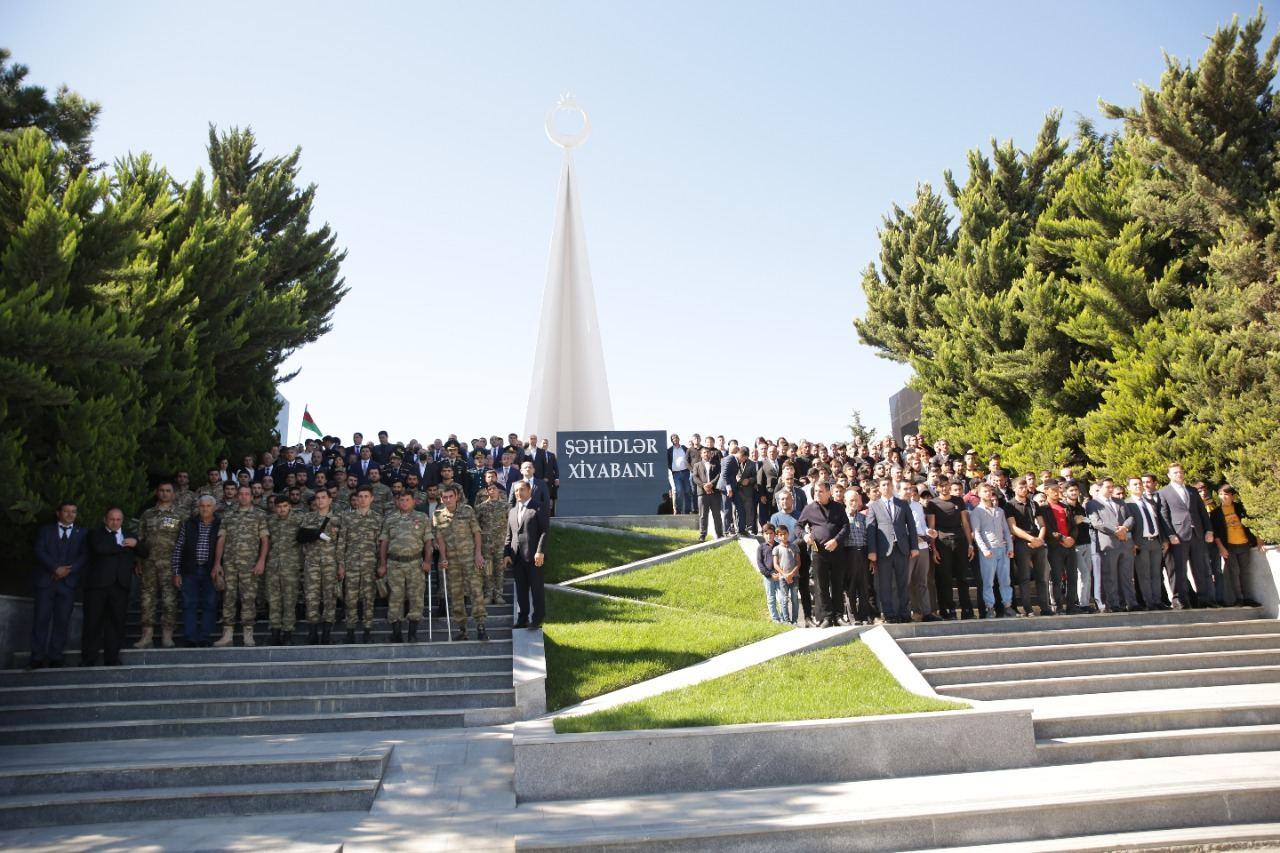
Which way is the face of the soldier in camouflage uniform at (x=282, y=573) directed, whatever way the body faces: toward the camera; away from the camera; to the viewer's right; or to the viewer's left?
toward the camera

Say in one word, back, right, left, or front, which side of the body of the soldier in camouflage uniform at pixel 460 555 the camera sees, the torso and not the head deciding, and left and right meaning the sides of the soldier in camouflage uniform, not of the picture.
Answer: front

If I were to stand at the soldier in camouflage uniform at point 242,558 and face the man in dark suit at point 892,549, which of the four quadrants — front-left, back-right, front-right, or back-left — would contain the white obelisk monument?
front-left

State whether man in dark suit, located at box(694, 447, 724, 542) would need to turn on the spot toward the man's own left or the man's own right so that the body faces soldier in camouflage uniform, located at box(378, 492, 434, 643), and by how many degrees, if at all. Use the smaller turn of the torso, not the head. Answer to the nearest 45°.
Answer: approximately 45° to the man's own right

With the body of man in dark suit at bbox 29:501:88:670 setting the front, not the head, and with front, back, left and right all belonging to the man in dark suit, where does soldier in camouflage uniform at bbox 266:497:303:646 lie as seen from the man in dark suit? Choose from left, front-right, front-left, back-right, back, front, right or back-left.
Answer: left

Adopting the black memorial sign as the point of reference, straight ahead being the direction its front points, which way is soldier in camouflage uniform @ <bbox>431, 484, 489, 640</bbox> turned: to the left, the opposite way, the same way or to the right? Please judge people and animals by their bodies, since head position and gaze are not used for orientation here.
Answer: the same way

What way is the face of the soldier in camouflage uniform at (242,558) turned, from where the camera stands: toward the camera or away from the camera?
toward the camera

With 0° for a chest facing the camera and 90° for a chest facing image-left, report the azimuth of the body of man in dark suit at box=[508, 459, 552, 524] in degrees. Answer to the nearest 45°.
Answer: approximately 0°

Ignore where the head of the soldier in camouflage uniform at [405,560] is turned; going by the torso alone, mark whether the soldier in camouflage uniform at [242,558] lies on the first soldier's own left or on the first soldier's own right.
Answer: on the first soldier's own right

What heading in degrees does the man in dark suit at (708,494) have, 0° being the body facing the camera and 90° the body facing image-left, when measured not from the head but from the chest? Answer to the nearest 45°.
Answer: approximately 0°

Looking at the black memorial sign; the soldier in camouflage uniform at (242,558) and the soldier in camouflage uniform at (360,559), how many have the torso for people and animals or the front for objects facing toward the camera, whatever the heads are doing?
3

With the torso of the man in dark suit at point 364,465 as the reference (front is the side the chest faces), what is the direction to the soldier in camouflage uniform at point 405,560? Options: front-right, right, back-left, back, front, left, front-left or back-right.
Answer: front

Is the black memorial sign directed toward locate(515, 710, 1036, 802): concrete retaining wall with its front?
yes

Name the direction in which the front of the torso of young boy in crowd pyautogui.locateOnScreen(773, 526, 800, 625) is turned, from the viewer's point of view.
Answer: toward the camera

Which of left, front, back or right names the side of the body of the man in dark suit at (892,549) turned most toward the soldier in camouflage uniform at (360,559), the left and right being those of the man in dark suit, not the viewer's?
right

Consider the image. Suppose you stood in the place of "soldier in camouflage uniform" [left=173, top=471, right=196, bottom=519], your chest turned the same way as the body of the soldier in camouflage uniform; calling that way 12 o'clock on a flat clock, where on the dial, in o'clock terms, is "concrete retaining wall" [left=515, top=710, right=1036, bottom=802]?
The concrete retaining wall is roughly at 11 o'clock from the soldier in camouflage uniform.

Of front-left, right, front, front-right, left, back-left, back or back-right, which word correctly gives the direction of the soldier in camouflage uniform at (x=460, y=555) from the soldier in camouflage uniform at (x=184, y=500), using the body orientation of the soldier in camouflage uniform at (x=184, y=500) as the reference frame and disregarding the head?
front-left
